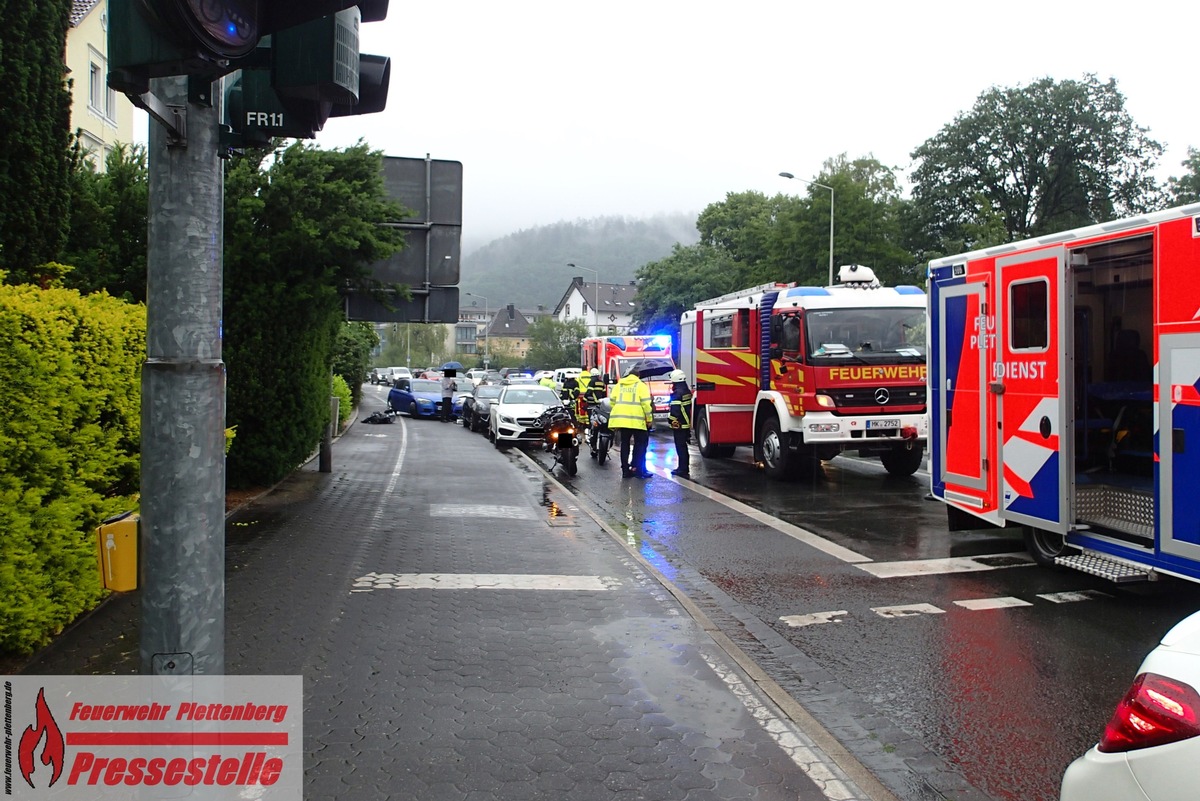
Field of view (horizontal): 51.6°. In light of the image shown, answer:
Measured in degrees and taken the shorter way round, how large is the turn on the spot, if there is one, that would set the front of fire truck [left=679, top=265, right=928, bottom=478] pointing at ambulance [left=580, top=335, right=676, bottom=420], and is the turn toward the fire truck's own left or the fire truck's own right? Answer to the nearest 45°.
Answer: approximately 135° to the fire truck's own left

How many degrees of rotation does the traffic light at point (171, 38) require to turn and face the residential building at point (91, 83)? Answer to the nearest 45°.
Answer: approximately 135° to its left

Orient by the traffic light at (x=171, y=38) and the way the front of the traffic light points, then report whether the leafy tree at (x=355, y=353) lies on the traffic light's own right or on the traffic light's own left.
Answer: on the traffic light's own left

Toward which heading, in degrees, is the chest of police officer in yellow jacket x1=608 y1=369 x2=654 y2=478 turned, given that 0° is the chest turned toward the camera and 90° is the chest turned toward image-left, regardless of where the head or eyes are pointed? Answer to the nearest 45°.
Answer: approximately 180°

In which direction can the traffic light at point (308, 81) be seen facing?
to the viewer's right

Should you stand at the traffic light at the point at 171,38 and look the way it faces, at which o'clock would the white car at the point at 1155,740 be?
The white car is roughly at 11 o'clock from the traffic light.

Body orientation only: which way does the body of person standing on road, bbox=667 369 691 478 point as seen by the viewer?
to the viewer's left

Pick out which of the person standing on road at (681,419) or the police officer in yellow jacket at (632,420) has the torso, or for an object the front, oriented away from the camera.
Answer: the police officer in yellow jacket
